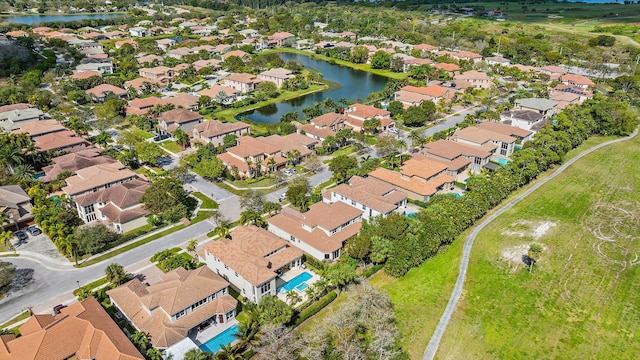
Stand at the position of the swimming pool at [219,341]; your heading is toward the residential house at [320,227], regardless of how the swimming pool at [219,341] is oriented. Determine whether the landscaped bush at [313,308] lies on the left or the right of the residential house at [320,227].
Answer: right

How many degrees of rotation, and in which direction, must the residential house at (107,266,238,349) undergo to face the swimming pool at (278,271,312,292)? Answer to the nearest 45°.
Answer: approximately 135° to its right

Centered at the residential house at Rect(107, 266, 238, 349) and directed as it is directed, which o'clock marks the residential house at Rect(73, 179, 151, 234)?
the residential house at Rect(73, 179, 151, 234) is roughly at 1 o'clock from the residential house at Rect(107, 266, 238, 349).

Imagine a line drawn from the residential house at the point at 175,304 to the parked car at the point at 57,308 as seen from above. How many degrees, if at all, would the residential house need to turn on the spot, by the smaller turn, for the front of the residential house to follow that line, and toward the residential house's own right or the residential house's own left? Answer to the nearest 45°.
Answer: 0° — it already faces it

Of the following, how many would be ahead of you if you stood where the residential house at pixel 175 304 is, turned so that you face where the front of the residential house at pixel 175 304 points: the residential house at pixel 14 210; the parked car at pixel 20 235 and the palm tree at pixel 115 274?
3

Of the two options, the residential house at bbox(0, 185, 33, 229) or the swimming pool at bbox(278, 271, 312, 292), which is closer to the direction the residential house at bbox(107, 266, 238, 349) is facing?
the residential house

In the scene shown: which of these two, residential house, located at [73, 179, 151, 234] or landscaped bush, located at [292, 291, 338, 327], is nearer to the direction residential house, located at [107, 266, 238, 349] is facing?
the residential house

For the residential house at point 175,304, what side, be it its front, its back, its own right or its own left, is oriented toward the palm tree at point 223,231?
right

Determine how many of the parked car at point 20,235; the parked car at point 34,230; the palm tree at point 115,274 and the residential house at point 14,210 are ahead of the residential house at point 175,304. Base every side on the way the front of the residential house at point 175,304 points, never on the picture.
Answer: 4

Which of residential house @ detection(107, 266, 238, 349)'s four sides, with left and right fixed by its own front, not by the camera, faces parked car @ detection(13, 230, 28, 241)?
front

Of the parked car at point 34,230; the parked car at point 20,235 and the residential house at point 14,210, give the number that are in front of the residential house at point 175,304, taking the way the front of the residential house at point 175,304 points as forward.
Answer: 3

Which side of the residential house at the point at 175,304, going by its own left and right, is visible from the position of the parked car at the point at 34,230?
front

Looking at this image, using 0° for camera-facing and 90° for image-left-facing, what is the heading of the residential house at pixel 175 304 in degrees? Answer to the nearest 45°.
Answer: approximately 135°

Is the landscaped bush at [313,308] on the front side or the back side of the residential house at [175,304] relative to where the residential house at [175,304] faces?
on the back side

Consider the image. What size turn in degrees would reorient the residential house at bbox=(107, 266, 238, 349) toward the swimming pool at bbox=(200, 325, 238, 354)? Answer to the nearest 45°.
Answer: approximately 180°
